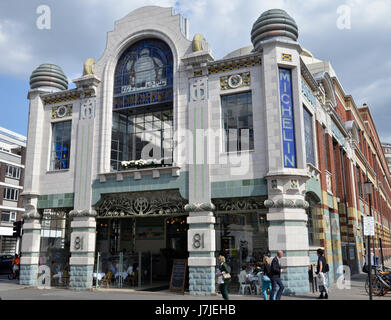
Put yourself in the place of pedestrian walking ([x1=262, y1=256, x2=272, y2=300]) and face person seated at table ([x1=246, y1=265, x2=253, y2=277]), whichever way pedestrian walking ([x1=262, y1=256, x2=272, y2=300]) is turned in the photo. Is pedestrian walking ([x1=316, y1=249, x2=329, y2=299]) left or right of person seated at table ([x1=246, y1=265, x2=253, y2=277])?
right

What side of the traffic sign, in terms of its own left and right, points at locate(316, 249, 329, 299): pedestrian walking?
right

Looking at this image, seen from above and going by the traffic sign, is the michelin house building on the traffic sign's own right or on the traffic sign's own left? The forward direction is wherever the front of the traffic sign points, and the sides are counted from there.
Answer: on the traffic sign's own right

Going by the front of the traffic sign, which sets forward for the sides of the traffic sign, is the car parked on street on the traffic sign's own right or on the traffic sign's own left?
on the traffic sign's own right

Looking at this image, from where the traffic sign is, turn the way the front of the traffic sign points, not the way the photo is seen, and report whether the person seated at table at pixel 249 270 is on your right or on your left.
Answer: on your right

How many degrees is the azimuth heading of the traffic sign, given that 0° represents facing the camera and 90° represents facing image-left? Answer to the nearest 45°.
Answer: approximately 0°

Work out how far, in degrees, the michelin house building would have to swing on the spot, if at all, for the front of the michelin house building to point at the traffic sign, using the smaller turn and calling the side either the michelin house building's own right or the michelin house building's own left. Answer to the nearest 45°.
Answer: approximately 90° to the michelin house building's own left

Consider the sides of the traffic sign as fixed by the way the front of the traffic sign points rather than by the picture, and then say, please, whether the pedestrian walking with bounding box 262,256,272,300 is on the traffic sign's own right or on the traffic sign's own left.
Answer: on the traffic sign's own right

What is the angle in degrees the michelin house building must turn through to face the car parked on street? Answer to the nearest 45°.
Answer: approximately 90° to its right
